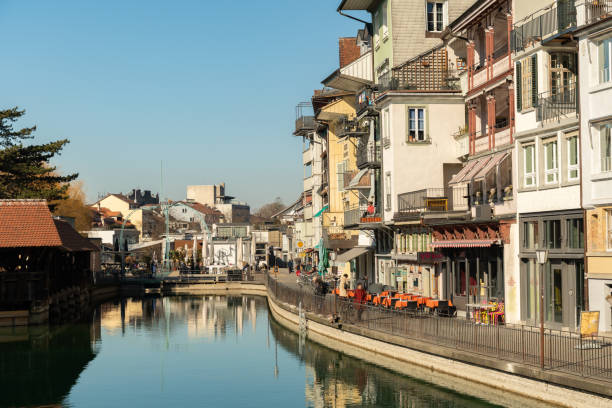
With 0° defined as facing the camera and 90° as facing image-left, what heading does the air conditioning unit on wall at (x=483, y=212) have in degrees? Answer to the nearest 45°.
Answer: approximately 45°
